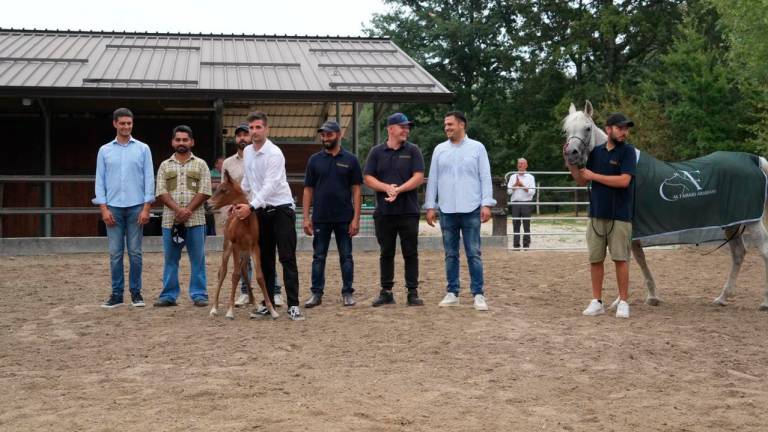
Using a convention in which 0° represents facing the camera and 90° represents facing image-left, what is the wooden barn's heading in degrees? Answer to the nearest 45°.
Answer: approximately 0°

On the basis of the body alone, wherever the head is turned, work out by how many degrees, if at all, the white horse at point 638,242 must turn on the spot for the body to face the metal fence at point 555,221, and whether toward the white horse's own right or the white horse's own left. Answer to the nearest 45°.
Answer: approximately 90° to the white horse's own right

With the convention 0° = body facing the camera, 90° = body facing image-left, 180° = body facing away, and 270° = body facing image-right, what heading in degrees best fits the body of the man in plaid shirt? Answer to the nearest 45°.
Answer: approximately 0°

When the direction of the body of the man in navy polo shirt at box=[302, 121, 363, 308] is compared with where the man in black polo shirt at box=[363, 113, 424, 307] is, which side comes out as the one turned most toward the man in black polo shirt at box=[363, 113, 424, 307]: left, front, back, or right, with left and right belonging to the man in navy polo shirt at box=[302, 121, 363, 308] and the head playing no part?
left

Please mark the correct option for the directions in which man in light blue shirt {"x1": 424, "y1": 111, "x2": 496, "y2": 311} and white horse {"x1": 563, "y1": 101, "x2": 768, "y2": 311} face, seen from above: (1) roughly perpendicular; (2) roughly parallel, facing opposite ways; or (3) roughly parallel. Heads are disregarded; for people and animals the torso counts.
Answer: roughly perpendicular

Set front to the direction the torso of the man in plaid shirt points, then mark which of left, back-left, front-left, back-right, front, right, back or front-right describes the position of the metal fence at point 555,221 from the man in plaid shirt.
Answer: back-left

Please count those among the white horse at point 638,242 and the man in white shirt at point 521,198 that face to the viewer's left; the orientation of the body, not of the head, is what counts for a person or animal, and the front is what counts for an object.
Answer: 1

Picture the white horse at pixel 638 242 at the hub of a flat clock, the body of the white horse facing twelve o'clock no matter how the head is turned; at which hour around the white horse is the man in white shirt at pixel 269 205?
The man in white shirt is roughly at 11 o'clock from the white horse.

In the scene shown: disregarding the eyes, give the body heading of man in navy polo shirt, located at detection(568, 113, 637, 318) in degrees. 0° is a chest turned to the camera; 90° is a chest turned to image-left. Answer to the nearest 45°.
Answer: approximately 45°
